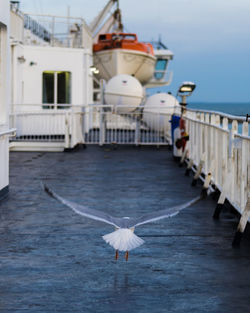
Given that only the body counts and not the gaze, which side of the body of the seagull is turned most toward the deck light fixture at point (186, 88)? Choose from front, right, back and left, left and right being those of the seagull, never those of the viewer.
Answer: front

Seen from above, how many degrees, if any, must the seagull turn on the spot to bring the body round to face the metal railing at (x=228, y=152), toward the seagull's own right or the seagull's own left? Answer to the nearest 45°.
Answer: approximately 45° to the seagull's own right

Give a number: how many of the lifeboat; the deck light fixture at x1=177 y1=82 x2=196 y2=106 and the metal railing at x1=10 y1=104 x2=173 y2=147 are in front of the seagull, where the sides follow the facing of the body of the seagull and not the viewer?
3

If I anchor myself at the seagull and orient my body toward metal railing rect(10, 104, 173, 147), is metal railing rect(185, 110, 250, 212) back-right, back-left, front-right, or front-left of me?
front-right

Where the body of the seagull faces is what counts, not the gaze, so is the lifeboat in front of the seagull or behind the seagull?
in front

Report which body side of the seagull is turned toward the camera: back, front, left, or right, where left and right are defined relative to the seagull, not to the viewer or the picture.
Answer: back

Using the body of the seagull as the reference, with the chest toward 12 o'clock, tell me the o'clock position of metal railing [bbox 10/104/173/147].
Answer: The metal railing is roughly at 12 o'clock from the seagull.

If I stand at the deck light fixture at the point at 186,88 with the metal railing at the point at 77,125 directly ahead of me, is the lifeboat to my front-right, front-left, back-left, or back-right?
front-right
